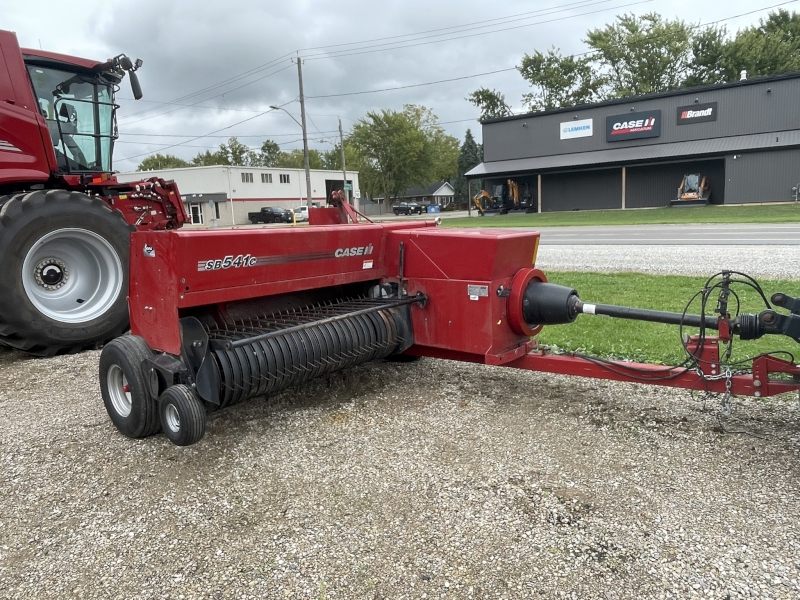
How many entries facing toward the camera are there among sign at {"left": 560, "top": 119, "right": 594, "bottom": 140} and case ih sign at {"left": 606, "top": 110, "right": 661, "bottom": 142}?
2

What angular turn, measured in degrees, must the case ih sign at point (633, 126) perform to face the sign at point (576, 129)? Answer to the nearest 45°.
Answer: approximately 90° to its right

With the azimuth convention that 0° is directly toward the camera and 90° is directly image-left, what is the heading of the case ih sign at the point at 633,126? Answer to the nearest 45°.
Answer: approximately 0°

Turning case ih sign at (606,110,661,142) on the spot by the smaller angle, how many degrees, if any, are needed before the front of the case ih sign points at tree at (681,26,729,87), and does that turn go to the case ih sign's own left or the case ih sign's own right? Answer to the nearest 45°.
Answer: approximately 180°

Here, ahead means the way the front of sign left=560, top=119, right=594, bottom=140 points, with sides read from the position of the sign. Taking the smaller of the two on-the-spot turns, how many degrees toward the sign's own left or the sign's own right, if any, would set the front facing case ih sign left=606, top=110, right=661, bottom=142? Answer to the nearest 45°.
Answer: approximately 90° to the sign's own left

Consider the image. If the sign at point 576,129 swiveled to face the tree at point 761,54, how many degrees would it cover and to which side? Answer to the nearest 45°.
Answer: approximately 135° to its left
